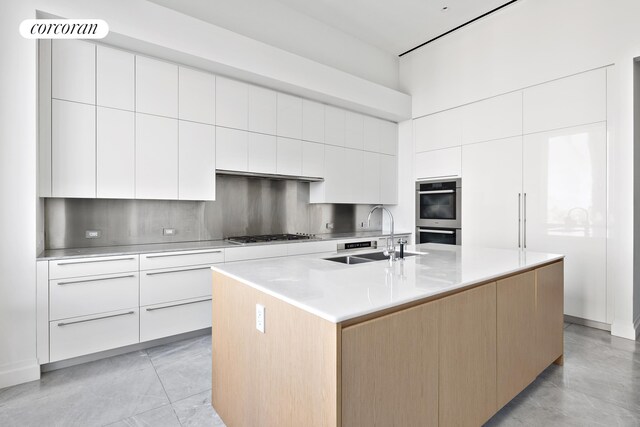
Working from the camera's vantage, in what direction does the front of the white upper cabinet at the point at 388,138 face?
facing the viewer and to the right of the viewer

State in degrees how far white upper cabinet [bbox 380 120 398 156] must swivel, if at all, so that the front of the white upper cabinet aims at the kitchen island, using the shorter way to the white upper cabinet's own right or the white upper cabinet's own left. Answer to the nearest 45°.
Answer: approximately 45° to the white upper cabinet's own right
